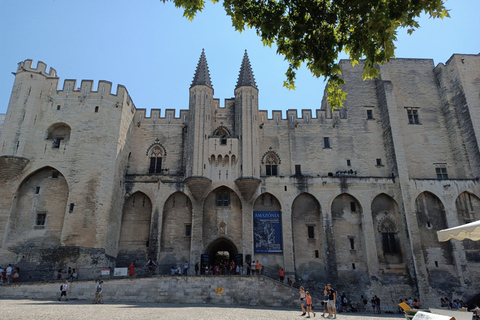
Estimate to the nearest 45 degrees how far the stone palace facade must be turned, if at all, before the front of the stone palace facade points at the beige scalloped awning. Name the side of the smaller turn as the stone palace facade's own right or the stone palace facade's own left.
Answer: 0° — it already faces it

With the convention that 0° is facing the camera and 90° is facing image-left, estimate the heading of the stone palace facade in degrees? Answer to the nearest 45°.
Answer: approximately 0°

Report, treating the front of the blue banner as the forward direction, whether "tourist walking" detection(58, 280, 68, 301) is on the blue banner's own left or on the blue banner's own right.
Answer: on the blue banner's own right

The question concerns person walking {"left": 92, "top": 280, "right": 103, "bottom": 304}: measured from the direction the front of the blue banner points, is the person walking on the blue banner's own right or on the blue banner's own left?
on the blue banner's own right

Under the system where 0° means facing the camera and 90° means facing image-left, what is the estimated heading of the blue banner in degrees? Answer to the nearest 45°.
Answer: approximately 0°

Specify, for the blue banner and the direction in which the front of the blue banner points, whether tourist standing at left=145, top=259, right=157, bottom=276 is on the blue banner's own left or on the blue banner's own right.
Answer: on the blue banner's own right
